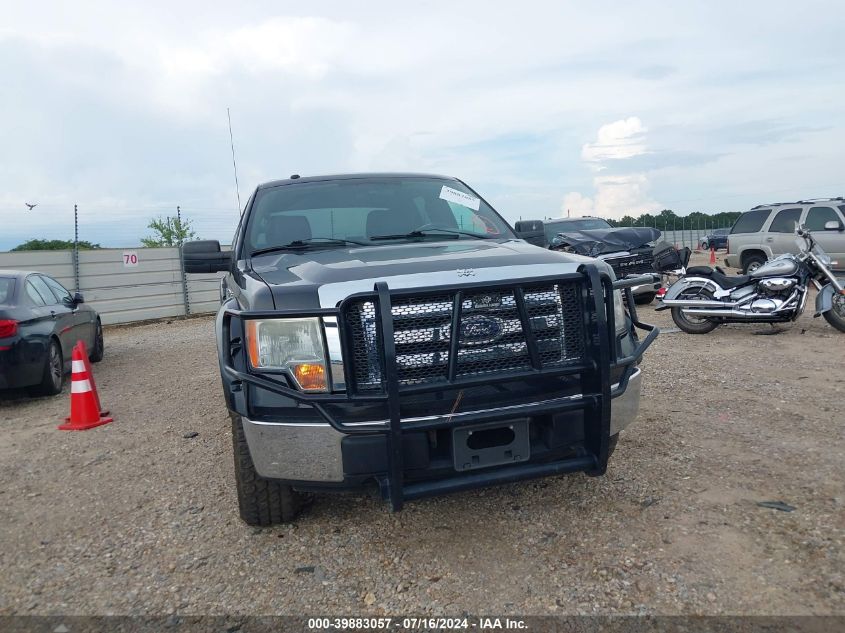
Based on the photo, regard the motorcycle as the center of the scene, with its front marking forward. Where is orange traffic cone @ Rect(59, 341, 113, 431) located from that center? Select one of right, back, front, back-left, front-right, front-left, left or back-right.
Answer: back-right

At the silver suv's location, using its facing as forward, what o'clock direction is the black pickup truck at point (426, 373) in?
The black pickup truck is roughly at 3 o'clock from the silver suv.

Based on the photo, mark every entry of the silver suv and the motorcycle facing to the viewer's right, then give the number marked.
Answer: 2

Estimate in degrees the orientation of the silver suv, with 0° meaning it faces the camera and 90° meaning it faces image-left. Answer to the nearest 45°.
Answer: approximately 270°

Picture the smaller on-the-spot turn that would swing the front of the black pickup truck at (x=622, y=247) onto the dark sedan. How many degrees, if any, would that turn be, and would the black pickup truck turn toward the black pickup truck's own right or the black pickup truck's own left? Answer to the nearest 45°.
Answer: approximately 90° to the black pickup truck's own right

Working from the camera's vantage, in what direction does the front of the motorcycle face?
facing to the right of the viewer

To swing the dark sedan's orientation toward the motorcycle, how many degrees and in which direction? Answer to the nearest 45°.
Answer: approximately 45° to its right

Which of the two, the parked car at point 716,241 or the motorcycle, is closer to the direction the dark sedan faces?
the parked car
